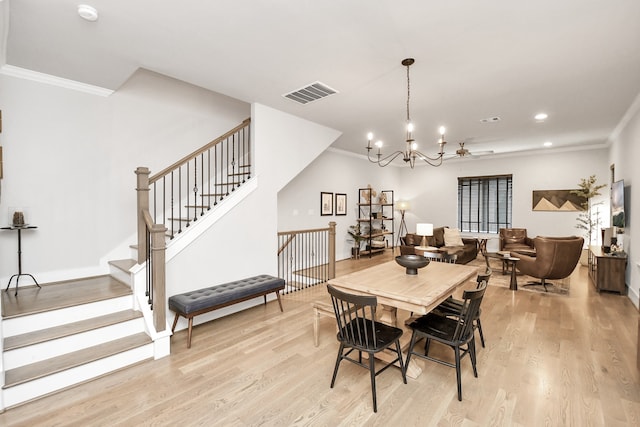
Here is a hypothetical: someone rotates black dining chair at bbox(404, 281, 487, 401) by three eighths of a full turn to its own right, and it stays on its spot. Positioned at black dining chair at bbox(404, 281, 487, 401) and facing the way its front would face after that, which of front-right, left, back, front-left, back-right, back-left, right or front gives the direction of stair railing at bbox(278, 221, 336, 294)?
back-left

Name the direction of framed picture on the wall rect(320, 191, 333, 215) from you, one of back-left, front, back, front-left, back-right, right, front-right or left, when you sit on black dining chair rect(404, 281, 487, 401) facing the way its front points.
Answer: front

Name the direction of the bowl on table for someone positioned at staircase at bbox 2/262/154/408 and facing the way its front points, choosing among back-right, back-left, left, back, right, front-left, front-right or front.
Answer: front

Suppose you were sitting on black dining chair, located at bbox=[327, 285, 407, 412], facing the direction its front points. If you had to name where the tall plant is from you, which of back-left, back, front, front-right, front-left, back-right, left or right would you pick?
front

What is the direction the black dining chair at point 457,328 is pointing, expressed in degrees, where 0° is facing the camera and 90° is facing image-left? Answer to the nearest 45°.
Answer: approximately 135°

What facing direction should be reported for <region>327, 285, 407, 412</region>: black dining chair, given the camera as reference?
facing away from the viewer and to the right of the viewer

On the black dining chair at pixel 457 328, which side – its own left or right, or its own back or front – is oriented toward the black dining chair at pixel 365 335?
left

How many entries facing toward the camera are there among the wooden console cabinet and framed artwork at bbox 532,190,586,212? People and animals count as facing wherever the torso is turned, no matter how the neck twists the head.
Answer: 1

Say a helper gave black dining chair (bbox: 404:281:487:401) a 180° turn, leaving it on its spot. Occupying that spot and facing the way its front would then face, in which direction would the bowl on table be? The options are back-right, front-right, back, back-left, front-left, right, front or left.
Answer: back

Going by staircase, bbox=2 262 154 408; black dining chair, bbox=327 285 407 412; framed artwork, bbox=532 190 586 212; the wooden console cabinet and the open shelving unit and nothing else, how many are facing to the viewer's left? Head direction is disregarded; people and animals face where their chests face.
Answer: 1

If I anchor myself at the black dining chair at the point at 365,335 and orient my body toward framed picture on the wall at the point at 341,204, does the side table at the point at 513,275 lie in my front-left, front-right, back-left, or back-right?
front-right

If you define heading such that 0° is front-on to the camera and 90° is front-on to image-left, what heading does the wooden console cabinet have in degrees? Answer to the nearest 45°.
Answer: approximately 90°

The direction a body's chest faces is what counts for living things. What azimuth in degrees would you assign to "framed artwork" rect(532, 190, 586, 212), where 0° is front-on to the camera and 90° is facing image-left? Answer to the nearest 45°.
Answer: approximately 0°
